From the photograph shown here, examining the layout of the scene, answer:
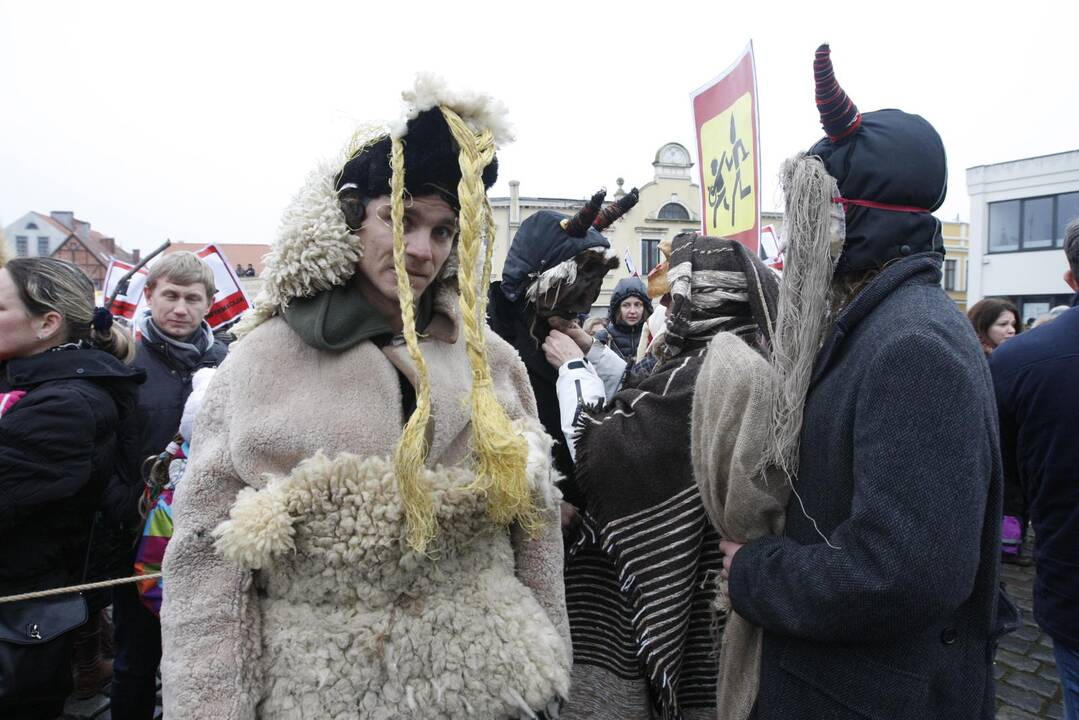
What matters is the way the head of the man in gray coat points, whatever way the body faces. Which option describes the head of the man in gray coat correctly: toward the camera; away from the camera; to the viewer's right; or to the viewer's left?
to the viewer's left

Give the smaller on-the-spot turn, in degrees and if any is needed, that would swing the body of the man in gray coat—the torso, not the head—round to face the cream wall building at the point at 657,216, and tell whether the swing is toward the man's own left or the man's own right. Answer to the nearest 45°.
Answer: approximately 90° to the man's own right

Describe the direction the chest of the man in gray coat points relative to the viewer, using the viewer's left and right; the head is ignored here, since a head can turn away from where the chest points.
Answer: facing to the left of the viewer

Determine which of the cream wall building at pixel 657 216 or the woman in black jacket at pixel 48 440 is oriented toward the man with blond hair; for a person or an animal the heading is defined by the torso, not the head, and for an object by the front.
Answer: the cream wall building

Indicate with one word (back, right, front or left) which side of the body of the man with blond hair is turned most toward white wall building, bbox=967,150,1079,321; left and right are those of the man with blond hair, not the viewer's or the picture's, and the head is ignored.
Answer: left

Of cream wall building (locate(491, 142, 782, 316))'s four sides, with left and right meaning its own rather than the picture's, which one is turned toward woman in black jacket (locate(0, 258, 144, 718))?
front

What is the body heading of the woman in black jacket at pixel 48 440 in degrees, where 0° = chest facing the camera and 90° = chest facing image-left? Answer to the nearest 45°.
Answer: approximately 90°

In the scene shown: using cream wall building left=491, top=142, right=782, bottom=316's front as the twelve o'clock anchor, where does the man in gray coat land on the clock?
The man in gray coat is roughly at 12 o'clock from the cream wall building.

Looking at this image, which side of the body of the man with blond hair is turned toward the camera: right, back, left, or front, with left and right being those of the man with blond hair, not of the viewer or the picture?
front

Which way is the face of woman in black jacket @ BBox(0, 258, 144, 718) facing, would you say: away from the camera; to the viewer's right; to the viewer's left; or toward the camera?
to the viewer's left

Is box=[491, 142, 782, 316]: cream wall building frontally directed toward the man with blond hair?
yes

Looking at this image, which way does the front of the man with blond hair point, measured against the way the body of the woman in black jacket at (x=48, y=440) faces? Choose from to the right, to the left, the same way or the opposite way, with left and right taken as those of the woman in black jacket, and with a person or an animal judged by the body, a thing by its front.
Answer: to the left

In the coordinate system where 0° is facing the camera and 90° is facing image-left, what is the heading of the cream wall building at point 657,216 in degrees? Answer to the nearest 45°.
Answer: approximately 0°

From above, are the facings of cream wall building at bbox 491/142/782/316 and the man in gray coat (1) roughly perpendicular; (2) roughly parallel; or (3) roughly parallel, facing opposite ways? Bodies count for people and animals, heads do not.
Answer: roughly perpendicular

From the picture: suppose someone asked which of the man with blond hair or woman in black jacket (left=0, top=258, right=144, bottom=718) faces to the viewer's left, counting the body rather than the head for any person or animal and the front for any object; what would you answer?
the woman in black jacket

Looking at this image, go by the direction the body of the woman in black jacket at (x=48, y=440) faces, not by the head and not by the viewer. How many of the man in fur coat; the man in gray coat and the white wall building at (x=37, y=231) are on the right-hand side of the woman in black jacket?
1

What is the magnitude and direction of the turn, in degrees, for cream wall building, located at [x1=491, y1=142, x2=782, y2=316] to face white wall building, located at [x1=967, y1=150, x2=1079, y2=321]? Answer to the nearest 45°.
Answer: approximately 45° to its left

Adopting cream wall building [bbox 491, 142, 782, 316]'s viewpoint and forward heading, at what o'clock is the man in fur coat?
The man in fur coat is roughly at 12 o'clock from the cream wall building.

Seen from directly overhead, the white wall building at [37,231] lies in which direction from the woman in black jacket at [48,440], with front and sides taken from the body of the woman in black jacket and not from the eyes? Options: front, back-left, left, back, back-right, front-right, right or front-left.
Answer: right
